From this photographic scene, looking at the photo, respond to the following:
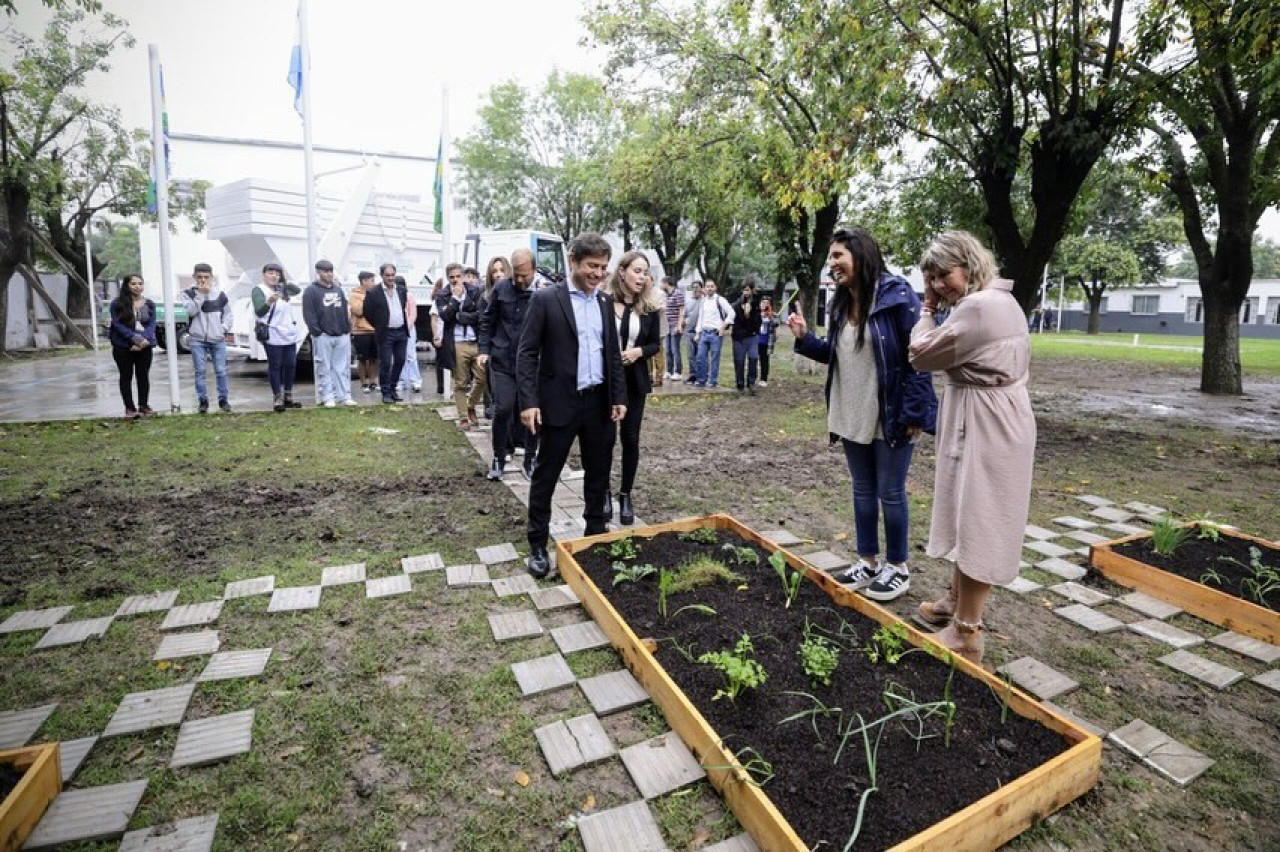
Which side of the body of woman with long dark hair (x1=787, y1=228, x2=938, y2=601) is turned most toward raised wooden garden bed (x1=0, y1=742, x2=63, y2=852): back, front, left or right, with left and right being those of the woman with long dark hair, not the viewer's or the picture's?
front

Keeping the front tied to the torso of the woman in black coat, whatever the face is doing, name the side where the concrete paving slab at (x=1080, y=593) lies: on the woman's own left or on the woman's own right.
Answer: on the woman's own left

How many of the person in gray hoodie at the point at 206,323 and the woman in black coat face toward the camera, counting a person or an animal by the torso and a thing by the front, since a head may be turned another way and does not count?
2

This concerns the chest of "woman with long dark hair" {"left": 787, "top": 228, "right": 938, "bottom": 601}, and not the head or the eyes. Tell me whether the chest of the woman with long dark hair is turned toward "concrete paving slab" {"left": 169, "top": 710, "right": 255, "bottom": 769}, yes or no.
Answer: yes

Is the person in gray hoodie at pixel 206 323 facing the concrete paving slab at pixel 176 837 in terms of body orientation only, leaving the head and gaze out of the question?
yes

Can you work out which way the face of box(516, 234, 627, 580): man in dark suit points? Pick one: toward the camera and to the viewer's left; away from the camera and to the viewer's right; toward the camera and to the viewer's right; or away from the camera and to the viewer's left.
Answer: toward the camera and to the viewer's right

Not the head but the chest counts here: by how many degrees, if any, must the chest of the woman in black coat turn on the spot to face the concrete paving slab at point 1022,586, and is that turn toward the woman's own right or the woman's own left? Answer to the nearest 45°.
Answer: approximately 45° to the woman's own left

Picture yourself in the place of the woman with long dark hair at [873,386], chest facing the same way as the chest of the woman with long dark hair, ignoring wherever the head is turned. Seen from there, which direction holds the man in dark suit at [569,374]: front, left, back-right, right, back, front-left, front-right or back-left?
front-right

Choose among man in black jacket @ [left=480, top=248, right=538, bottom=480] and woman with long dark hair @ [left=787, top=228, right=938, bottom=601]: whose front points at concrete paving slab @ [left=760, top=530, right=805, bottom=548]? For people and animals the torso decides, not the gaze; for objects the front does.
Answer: the man in black jacket

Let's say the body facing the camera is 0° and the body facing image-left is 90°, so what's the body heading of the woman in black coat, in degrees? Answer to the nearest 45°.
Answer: approximately 0°

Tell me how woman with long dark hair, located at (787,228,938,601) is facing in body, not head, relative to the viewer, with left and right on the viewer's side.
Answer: facing the viewer and to the left of the viewer

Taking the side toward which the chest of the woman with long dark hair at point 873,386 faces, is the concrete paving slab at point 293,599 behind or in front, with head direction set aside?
in front

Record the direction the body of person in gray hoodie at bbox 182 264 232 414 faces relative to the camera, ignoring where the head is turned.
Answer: toward the camera

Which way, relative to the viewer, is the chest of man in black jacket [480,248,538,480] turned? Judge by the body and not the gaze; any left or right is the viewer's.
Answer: facing the viewer and to the right of the viewer
